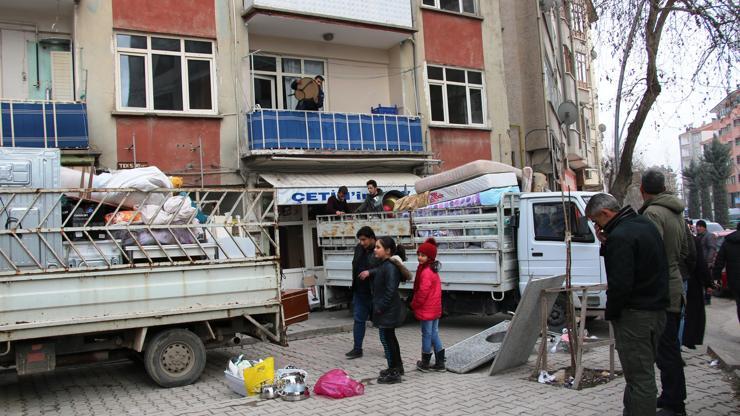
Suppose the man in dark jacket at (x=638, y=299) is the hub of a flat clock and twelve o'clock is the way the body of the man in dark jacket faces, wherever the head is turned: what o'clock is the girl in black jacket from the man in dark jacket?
The girl in black jacket is roughly at 1 o'clock from the man in dark jacket.

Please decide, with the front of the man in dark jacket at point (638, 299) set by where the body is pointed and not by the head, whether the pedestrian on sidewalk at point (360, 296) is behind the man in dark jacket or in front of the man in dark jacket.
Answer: in front

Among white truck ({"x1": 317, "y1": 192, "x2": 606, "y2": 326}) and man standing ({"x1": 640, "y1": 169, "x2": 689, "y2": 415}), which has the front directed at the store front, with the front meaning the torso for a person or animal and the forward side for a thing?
the man standing

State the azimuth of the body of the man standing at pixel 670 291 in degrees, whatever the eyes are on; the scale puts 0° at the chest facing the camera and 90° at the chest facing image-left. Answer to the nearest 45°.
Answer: approximately 135°

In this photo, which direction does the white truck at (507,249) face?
to the viewer's right

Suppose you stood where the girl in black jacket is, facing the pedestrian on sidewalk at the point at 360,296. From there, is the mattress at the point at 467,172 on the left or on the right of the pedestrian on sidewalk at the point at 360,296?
right

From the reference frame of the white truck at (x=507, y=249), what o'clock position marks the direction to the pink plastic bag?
The pink plastic bag is roughly at 4 o'clock from the white truck.

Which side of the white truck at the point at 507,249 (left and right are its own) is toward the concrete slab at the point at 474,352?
right

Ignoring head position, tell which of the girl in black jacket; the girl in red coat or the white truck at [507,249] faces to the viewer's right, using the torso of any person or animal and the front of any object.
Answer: the white truck

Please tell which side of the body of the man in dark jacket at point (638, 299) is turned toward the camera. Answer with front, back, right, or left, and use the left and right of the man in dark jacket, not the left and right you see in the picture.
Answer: left

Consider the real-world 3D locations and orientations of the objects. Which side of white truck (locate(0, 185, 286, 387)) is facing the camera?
left

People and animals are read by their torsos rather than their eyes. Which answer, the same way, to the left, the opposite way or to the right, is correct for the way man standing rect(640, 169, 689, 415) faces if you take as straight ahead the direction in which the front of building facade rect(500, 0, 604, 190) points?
the opposite way
